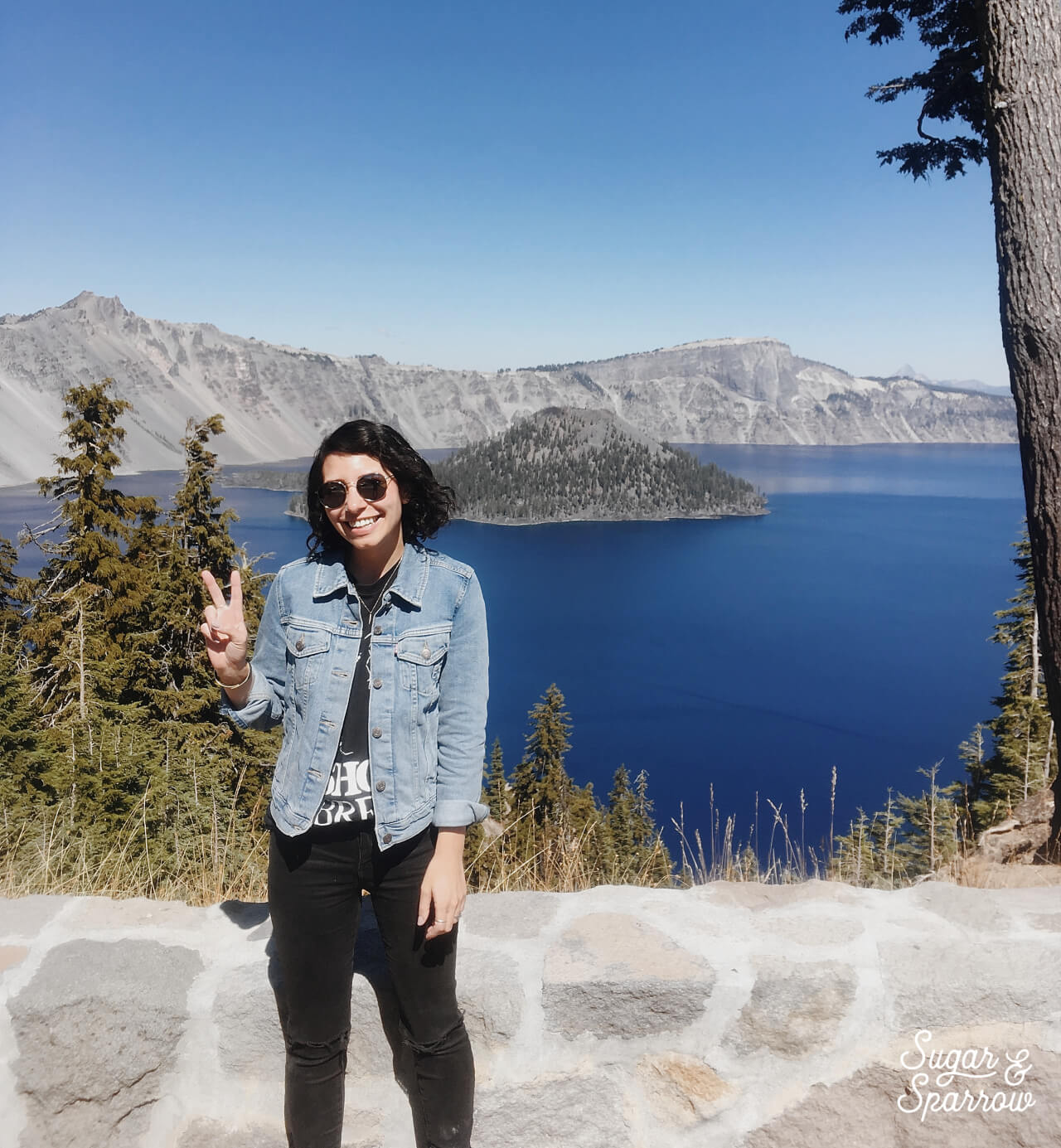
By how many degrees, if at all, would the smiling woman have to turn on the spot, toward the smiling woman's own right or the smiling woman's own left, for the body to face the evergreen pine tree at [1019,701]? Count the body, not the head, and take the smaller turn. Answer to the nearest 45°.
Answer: approximately 135° to the smiling woman's own left

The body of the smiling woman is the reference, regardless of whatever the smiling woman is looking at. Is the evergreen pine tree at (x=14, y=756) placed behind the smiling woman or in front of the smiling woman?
behind

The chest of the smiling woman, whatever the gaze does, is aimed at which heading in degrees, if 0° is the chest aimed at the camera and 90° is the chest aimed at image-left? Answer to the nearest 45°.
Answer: approximately 0°

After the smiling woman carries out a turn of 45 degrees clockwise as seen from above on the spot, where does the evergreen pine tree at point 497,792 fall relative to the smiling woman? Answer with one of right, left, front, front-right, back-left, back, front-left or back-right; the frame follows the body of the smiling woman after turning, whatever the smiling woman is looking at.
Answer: back-right
